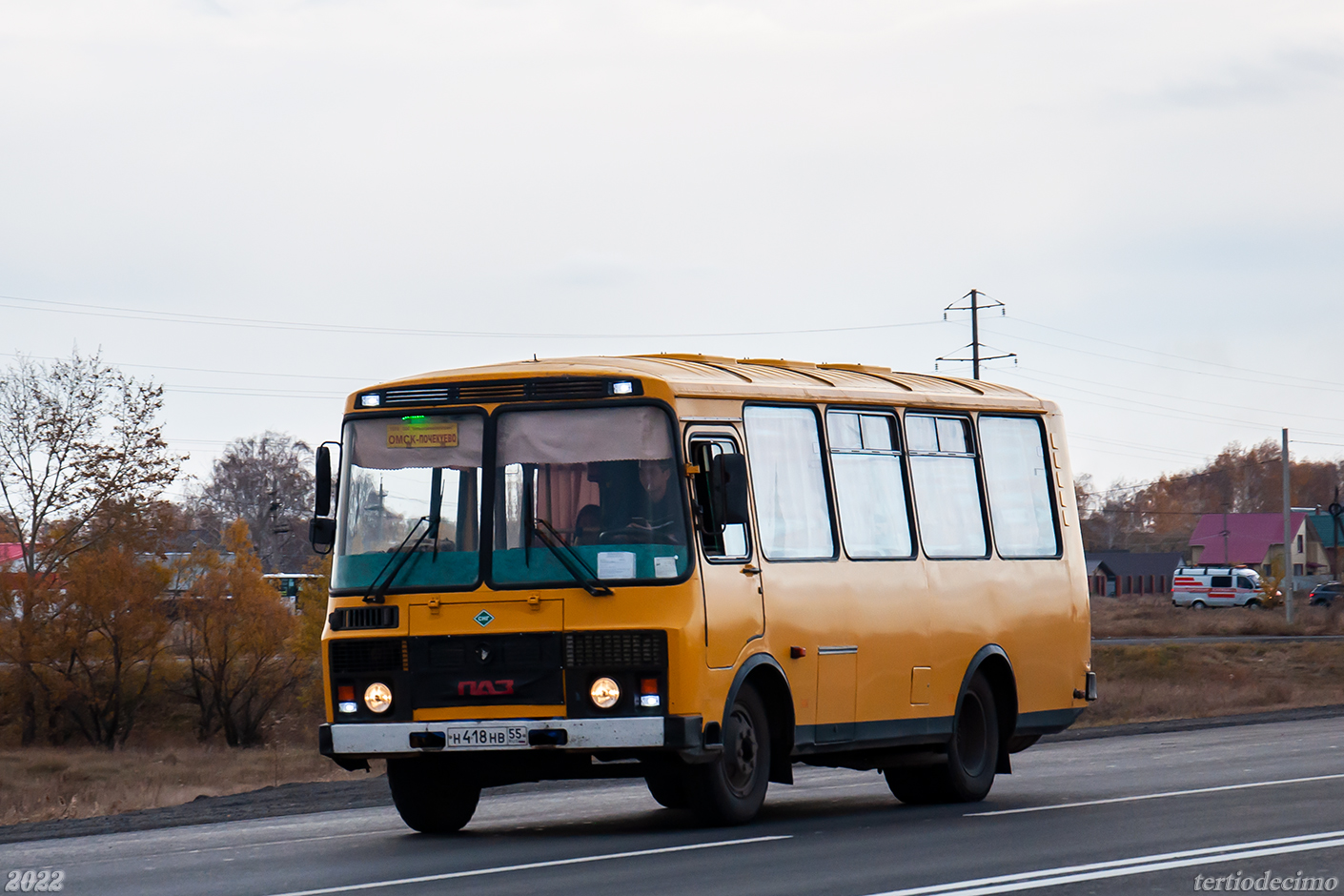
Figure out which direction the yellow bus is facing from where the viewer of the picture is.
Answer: facing the viewer and to the left of the viewer
